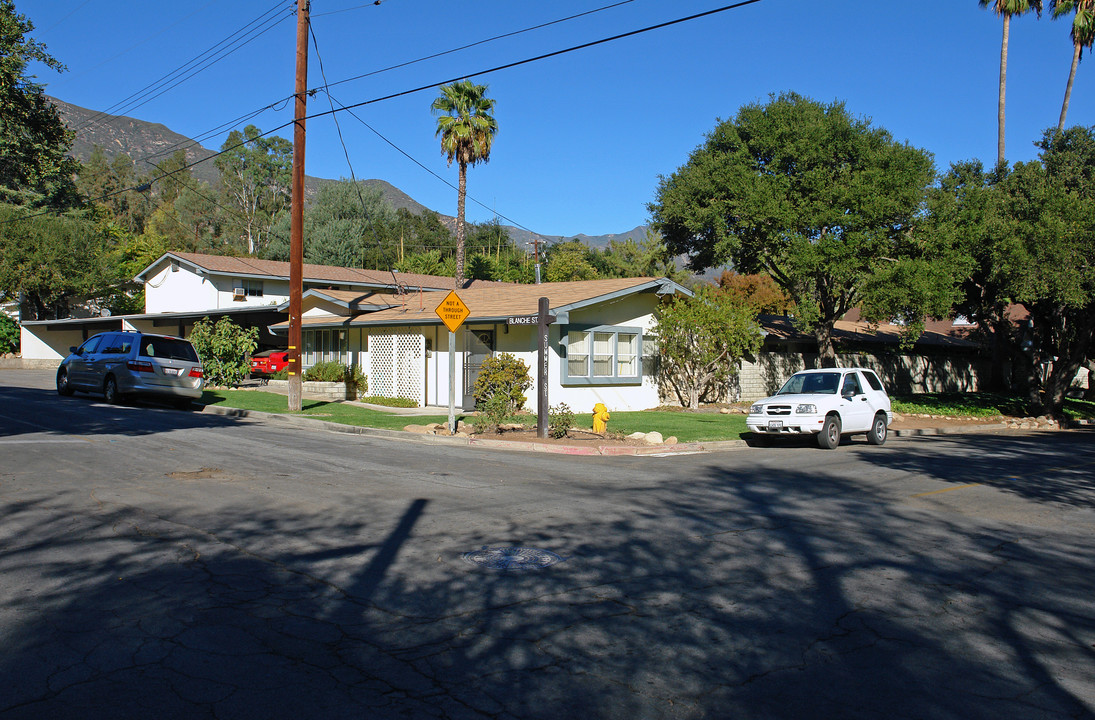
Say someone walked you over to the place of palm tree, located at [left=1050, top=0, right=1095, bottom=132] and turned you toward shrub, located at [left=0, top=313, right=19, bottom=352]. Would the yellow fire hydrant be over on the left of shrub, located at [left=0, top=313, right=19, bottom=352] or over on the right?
left

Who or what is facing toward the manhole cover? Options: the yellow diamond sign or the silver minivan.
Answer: the yellow diamond sign

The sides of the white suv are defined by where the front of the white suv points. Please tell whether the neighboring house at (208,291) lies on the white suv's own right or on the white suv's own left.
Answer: on the white suv's own right

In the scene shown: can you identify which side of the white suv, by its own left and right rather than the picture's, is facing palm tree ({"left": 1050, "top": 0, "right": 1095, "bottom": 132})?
back

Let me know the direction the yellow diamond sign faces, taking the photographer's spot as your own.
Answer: facing the viewer

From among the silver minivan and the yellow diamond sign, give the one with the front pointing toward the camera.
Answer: the yellow diamond sign

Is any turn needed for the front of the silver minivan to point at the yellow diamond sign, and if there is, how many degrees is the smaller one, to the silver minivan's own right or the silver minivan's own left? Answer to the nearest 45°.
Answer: approximately 180°

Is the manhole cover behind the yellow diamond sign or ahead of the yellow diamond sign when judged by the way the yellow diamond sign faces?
ahead

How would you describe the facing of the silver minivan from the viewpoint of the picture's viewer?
facing away from the viewer and to the left of the viewer

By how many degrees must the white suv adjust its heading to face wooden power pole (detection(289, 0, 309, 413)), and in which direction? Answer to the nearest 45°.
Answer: approximately 45° to its right

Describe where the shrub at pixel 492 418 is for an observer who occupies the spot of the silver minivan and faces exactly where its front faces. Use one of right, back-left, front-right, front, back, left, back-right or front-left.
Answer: back

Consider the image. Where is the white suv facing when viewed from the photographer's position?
facing the viewer and to the left of the viewer

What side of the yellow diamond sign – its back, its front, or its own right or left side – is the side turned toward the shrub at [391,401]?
back

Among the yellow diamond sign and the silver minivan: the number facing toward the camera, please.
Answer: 1
